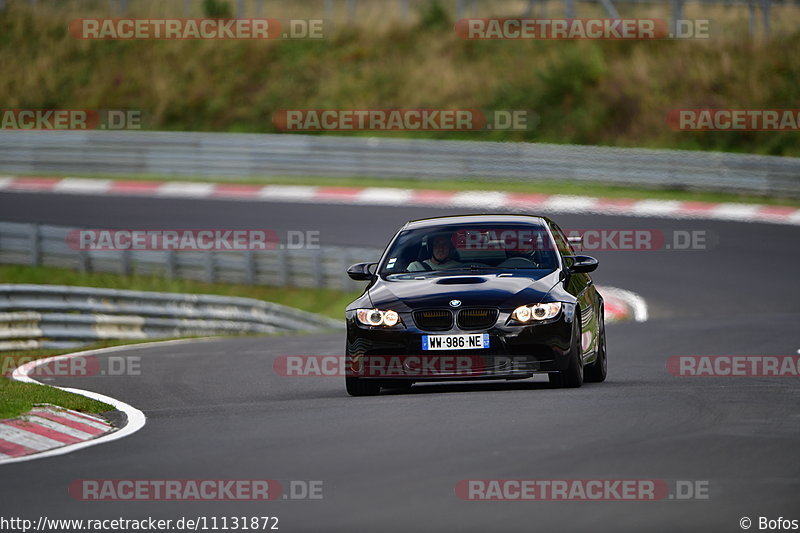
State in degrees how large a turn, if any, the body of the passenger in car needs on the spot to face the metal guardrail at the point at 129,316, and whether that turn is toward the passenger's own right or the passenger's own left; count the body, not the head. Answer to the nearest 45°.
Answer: approximately 135° to the passenger's own right

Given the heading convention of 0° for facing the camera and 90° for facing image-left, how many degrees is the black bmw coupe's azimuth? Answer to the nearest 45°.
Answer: approximately 0°

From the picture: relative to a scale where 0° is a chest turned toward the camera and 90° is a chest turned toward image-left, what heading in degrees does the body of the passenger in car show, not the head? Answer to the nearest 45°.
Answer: approximately 0°

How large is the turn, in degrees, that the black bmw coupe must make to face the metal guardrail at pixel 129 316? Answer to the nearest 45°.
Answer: approximately 135° to its right

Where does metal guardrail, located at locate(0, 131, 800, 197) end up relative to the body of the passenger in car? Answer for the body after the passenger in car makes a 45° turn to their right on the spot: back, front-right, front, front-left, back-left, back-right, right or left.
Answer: back-right

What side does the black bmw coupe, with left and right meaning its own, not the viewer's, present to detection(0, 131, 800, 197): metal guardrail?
back
